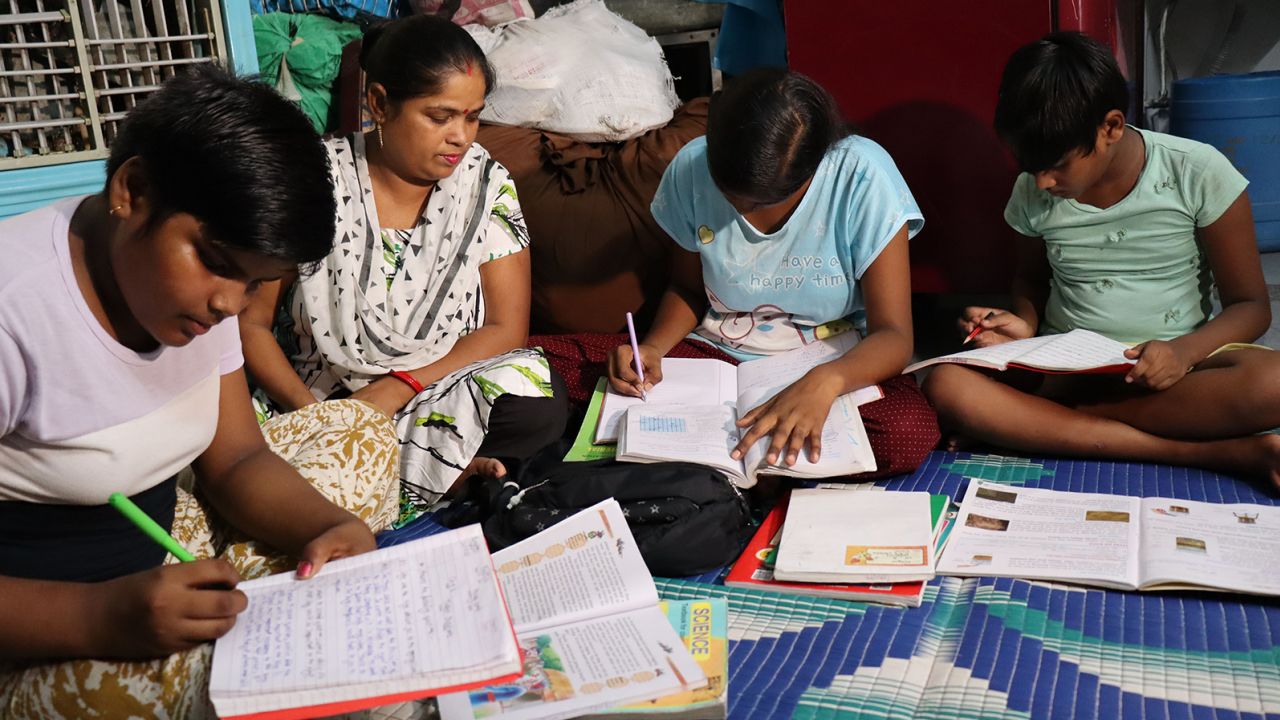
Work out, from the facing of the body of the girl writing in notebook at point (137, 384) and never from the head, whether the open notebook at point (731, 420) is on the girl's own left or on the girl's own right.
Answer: on the girl's own left

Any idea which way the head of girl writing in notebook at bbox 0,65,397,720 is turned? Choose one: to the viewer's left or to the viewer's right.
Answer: to the viewer's right

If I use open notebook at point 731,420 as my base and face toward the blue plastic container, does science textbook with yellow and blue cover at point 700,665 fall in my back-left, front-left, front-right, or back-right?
back-right

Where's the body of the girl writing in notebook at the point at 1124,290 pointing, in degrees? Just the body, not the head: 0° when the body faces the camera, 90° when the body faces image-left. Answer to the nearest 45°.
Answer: approximately 45°

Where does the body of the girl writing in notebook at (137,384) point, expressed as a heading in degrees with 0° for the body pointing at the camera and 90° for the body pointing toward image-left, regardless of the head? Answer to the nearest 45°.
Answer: approximately 315°

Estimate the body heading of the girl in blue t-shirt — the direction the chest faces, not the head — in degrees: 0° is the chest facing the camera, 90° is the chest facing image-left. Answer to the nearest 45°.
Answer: approximately 0°

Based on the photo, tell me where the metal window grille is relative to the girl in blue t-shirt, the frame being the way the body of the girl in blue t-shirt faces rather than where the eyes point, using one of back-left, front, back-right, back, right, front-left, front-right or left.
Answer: right

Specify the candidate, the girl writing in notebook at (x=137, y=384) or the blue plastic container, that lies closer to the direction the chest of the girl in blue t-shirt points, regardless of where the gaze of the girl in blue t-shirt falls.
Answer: the girl writing in notebook

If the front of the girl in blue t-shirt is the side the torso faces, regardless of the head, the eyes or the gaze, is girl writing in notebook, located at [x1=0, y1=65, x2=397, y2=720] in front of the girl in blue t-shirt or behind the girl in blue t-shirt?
in front
